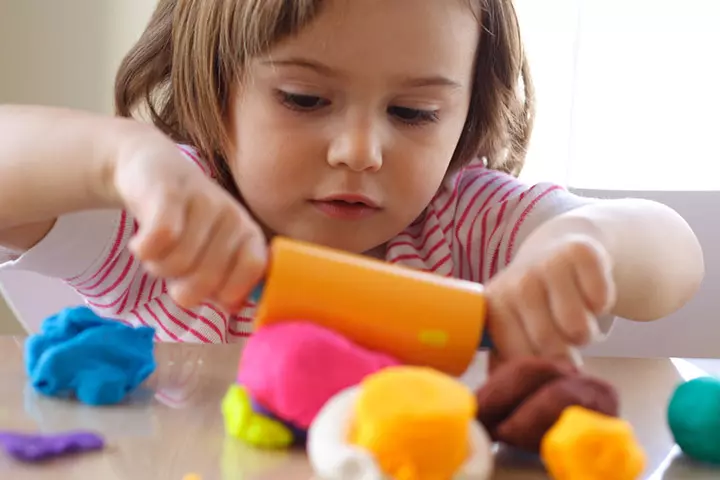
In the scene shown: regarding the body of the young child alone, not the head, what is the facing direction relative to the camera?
toward the camera
